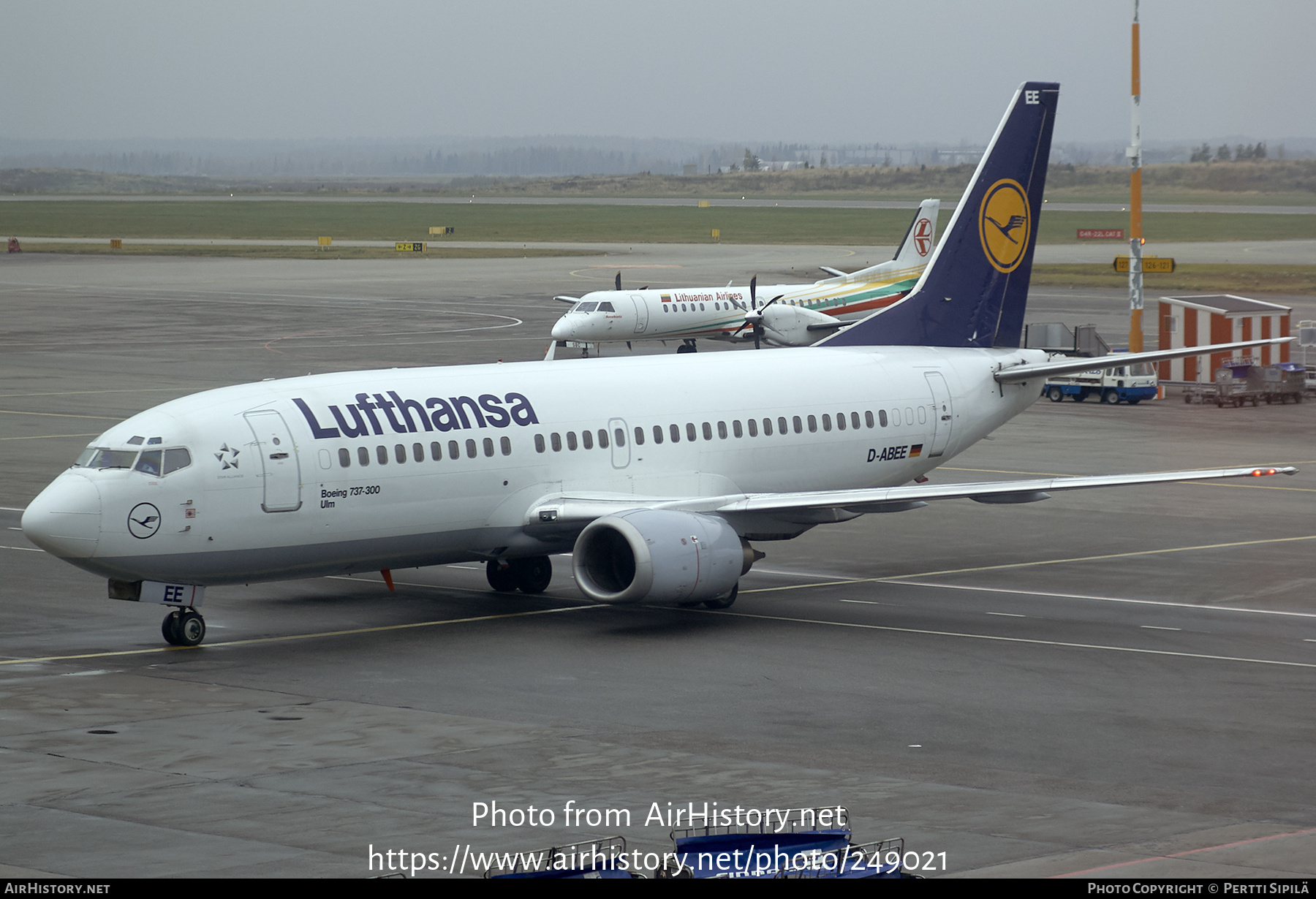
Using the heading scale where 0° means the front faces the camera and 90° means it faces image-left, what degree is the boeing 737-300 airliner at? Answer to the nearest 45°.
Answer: approximately 45°
